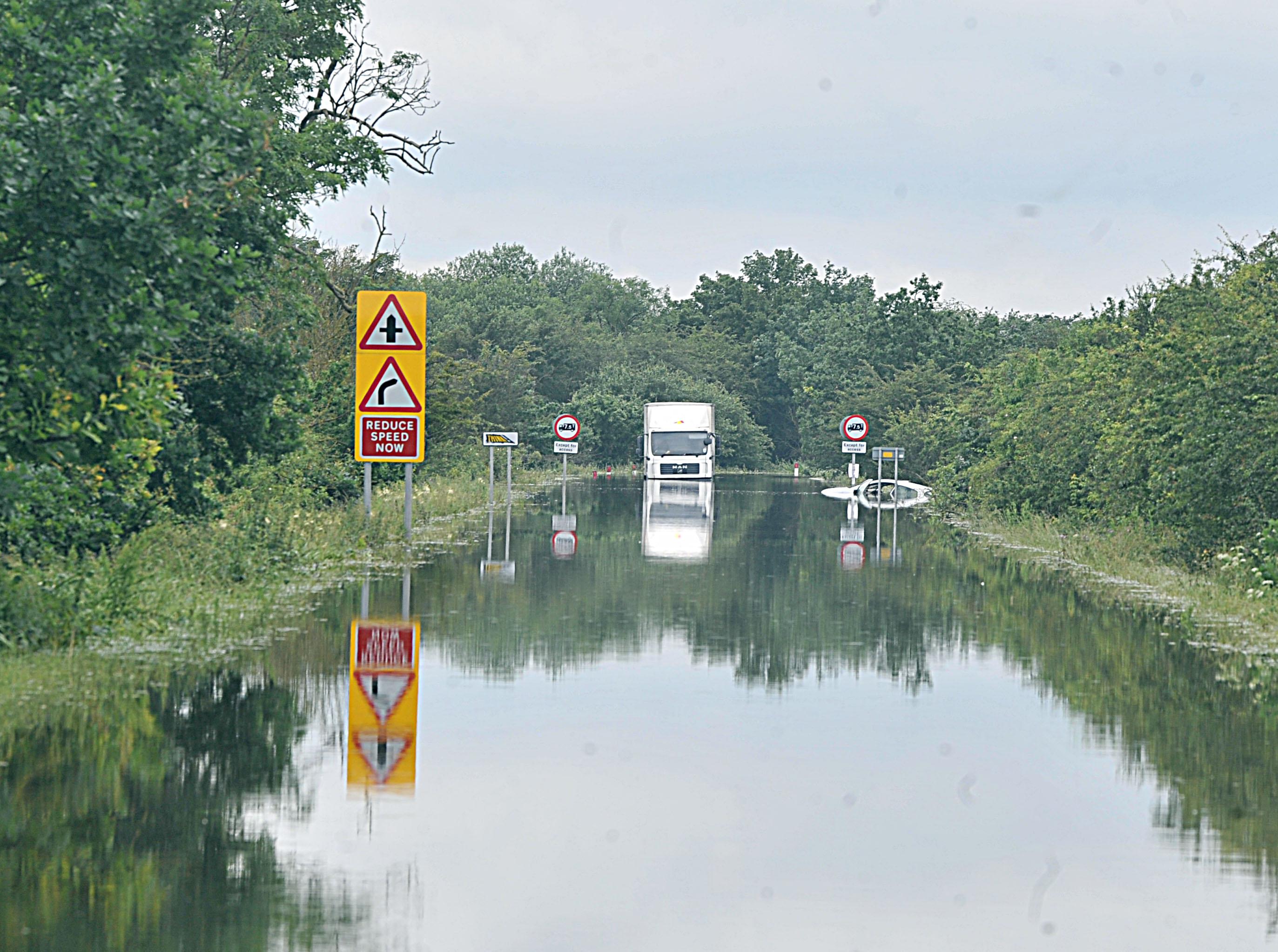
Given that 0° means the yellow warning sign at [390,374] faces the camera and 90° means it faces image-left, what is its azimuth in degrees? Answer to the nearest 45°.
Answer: approximately 0°
